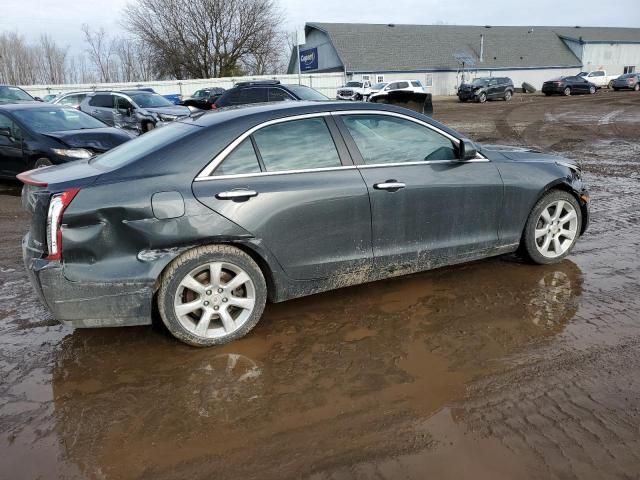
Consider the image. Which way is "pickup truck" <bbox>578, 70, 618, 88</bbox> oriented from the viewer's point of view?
to the viewer's left

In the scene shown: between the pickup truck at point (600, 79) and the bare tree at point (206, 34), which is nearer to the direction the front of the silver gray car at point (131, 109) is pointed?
the pickup truck

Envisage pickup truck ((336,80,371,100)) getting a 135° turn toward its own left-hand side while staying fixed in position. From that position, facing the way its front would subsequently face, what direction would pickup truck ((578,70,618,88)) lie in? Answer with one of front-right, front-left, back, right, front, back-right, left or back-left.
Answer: front-left

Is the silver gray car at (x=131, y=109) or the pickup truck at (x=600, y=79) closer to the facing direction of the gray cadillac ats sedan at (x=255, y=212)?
the pickup truck

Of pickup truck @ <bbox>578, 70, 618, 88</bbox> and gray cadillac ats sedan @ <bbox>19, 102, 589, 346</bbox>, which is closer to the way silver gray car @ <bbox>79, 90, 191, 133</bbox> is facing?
the gray cadillac ats sedan

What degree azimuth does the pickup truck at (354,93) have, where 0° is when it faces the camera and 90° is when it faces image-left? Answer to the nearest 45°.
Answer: approximately 45°

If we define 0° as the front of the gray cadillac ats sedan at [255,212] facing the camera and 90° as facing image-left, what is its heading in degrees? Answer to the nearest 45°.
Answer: approximately 225°

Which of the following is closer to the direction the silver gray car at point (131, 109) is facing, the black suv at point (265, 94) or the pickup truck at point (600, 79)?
the black suv
